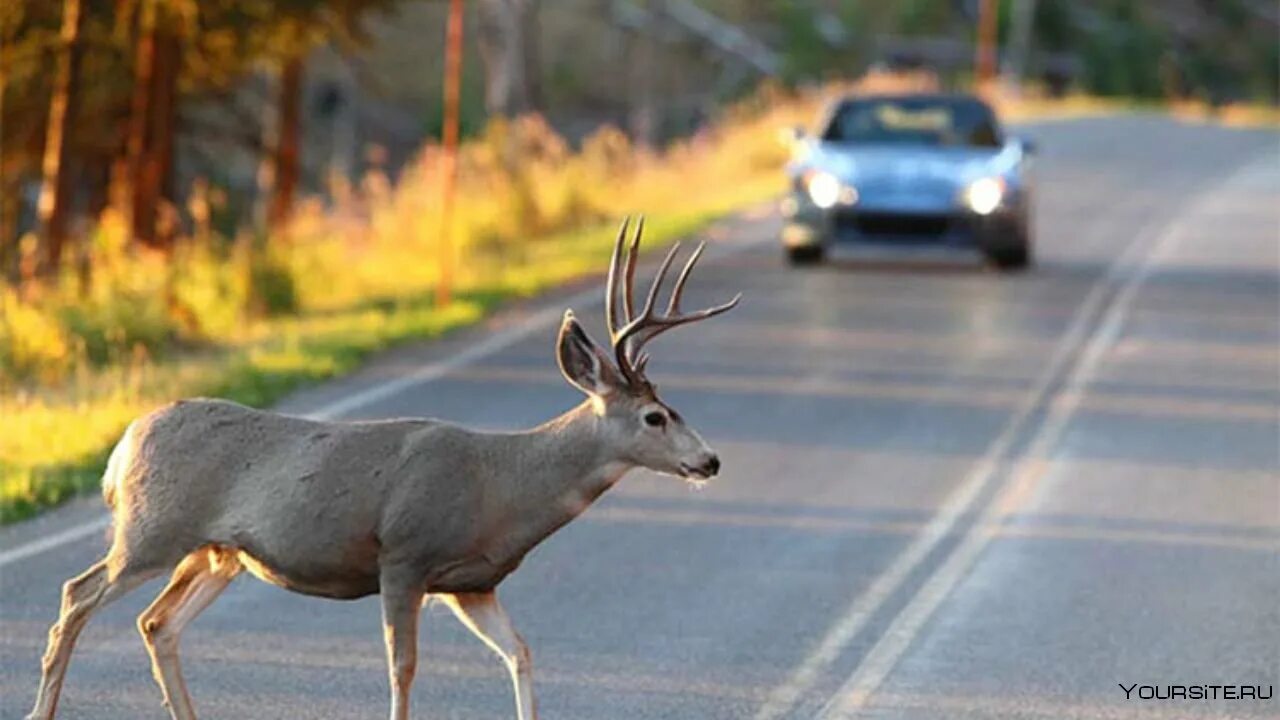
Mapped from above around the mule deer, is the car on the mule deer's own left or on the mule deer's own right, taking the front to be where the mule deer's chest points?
on the mule deer's own left

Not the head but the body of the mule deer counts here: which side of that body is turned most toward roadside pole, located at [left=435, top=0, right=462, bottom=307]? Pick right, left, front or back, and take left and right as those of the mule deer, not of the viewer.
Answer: left

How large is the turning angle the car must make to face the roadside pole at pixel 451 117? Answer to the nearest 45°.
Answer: approximately 45° to its right

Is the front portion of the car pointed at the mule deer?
yes

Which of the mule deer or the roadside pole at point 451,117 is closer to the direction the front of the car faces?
the mule deer

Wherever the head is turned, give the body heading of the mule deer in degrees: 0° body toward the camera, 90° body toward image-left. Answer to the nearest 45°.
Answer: approximately 270°

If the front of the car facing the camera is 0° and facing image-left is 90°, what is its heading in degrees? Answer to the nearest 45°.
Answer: approximately 0°

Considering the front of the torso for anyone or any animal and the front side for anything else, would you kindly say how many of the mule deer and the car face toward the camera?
1

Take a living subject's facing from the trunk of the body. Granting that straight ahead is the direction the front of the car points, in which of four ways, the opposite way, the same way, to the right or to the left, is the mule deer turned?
to the left
